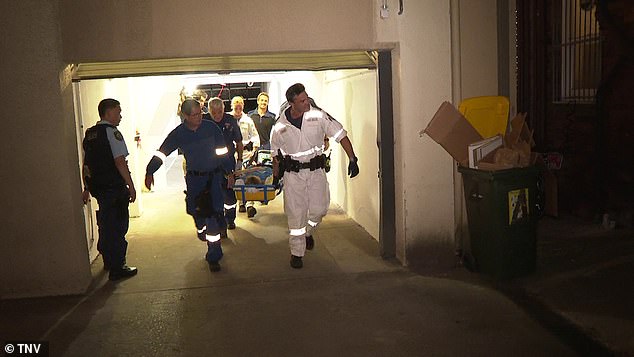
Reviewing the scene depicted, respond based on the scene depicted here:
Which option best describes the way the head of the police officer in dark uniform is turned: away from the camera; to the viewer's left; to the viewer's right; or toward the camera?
to the viewer's right

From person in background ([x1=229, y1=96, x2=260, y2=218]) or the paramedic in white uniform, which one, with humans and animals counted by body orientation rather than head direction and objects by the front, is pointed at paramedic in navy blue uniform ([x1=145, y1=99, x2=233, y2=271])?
the person in background

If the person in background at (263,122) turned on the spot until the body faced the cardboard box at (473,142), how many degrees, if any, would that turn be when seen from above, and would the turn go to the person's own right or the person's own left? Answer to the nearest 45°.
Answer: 0° — they already face it

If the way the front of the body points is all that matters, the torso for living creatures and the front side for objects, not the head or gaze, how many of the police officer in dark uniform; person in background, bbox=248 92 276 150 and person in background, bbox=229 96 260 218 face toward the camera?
2

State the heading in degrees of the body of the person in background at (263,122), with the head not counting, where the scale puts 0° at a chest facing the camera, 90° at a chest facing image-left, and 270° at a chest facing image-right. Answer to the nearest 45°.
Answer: approximately 0°

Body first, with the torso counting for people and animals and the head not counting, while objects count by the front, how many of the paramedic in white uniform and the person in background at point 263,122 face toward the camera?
2

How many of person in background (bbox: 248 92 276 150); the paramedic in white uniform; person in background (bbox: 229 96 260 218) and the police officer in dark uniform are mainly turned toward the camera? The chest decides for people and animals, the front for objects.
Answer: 3

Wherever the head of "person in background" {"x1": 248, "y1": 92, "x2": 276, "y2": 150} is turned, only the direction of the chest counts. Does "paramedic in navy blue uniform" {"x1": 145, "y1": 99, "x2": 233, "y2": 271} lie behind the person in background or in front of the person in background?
in front
